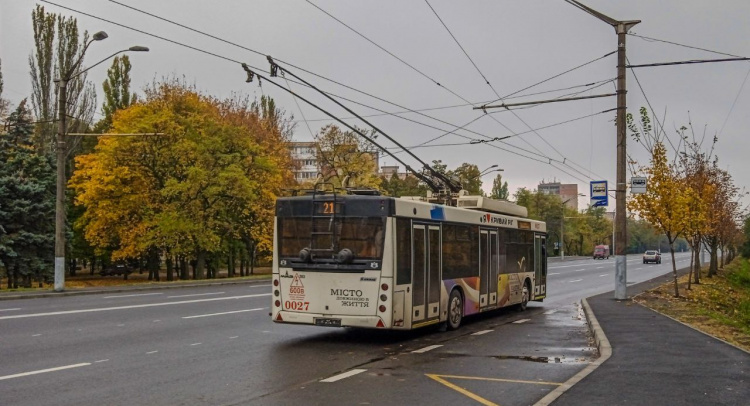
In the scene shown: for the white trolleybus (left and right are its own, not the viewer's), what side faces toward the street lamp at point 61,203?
left

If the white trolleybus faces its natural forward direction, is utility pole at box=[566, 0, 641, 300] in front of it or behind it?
in front

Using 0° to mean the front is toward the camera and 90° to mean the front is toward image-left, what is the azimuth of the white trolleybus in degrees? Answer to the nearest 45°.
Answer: approximately 225°

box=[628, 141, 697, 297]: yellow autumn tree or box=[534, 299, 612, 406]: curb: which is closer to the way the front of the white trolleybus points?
the yellow autumn tree

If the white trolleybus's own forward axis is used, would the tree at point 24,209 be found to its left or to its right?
on its left

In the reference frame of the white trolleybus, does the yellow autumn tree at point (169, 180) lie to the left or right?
on its left

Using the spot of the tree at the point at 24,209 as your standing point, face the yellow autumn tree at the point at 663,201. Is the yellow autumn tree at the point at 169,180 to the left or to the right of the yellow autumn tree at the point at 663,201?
left

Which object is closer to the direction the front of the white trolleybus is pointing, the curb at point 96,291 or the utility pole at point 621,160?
the utility pole

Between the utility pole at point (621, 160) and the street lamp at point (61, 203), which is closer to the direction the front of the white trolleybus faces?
the utility pole
